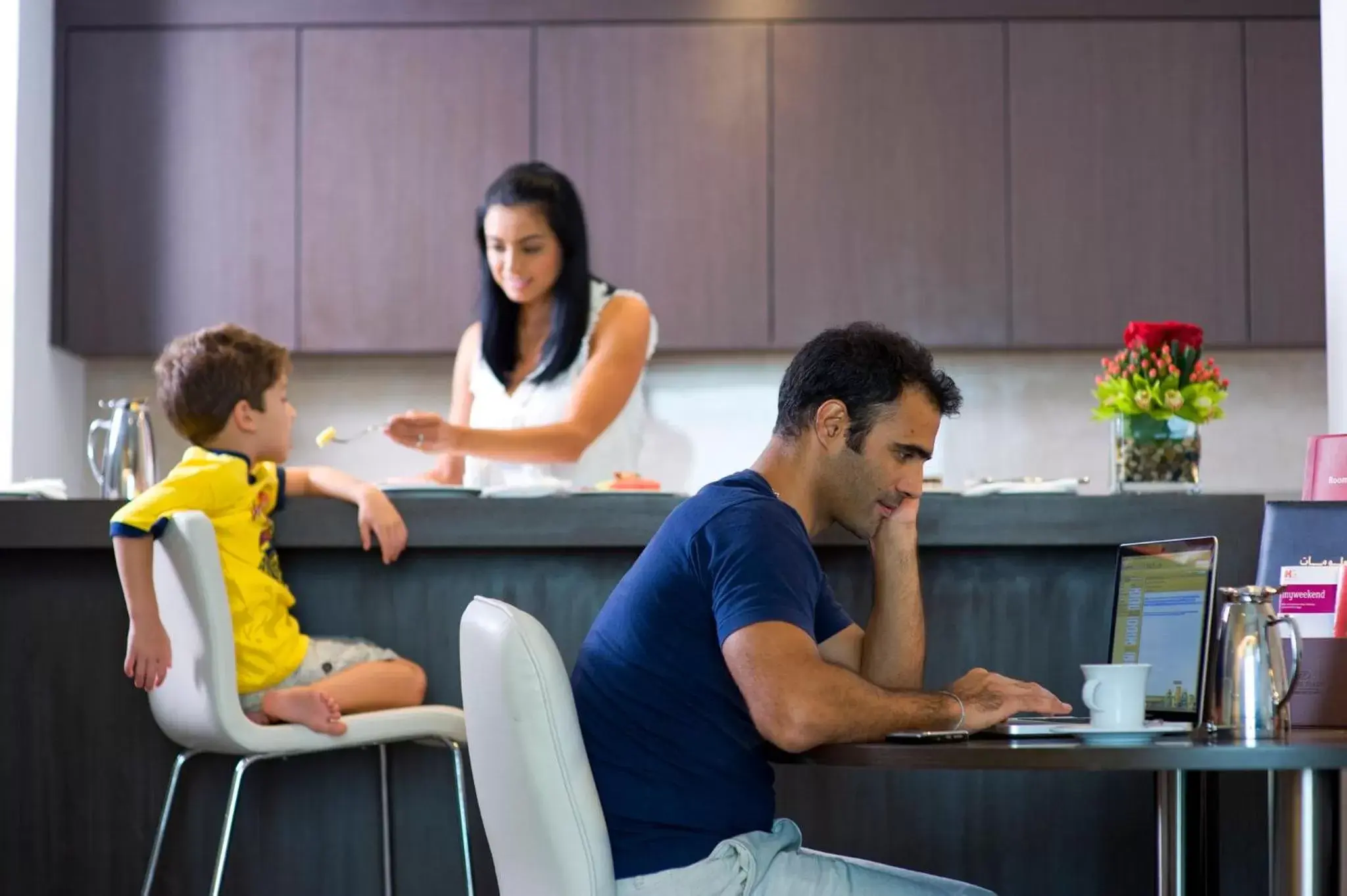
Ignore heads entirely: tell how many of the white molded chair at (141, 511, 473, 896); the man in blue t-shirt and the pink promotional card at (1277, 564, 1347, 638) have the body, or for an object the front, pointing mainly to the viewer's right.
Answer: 2

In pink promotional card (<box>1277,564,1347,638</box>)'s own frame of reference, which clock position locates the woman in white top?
The woman in white top is roughly at 4 o'clock from the pink promotional card.

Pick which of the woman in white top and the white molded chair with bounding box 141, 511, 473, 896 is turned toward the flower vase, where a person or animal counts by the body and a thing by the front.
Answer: the white molded chair

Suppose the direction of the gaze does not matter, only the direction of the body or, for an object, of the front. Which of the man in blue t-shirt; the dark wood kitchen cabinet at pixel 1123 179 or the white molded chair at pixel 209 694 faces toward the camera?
the dark wood kitchen cabinet

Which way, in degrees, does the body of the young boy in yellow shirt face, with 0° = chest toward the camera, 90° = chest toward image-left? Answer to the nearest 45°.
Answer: approximately 270°

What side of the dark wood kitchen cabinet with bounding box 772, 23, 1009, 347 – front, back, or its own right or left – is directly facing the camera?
front

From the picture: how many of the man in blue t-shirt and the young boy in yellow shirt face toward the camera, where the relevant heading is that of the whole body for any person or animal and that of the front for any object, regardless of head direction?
0

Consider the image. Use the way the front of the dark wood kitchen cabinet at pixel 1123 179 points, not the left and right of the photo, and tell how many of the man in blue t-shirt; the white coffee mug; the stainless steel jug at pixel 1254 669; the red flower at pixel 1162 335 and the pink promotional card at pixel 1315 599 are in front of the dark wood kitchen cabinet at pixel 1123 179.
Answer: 5

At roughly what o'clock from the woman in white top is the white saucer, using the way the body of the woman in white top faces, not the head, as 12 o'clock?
The white saucer is roughly at 10 o'clock from the woman in white top.

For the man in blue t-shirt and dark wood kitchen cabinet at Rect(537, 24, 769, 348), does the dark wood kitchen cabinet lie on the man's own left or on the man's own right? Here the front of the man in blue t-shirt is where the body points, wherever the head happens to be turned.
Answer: on the man's own left

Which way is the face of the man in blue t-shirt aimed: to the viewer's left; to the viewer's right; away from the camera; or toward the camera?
to the viewer's right

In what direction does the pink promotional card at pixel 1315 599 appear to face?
toward the camera

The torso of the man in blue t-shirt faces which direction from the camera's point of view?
to the viewer's right

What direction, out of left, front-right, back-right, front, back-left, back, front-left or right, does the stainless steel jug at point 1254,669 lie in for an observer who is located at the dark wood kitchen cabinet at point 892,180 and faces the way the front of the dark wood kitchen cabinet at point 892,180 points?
front

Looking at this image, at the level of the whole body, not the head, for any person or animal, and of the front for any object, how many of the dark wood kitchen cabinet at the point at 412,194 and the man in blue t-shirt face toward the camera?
1

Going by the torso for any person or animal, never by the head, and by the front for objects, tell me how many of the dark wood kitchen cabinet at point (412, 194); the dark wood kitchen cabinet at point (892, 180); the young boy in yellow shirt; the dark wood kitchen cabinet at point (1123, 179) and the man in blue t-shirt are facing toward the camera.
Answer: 3

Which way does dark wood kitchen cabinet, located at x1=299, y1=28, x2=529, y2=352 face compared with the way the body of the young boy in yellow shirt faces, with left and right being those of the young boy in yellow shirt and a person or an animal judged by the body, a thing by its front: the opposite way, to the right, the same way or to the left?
to the right

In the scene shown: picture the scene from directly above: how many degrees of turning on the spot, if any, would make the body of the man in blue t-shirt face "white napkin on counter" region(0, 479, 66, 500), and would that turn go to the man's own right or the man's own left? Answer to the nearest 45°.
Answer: approximately 135° to the man's own left

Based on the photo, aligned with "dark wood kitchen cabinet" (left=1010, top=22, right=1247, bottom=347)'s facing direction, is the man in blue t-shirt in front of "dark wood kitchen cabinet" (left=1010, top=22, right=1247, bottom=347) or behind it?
in front
